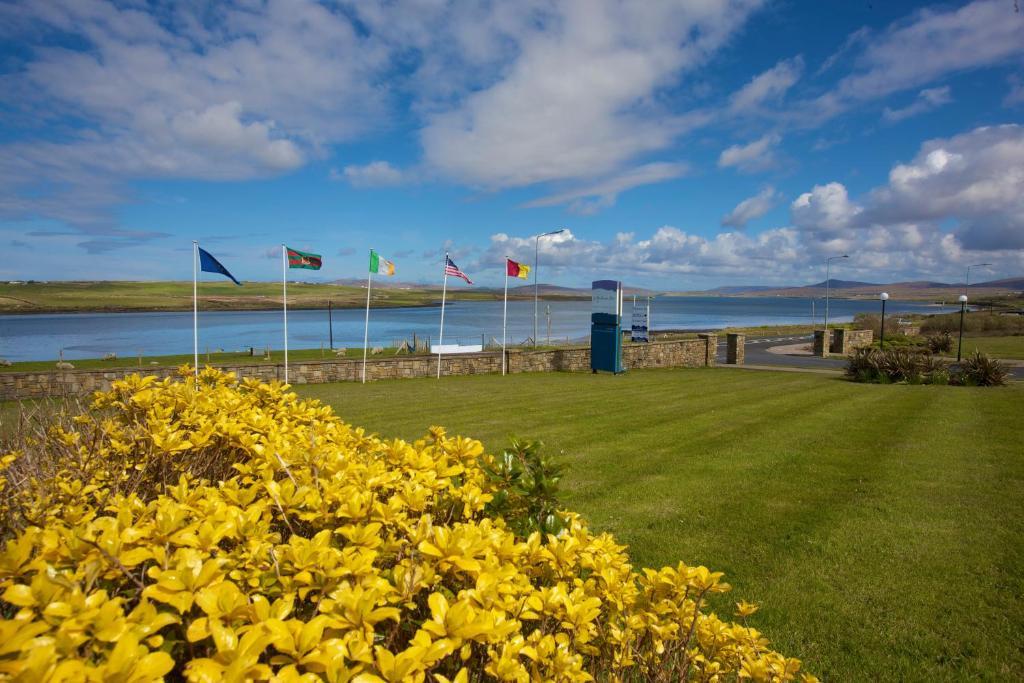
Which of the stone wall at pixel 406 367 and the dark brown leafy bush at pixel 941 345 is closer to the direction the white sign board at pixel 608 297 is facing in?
the stone wall

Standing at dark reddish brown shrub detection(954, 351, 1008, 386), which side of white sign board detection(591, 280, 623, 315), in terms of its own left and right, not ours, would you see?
left

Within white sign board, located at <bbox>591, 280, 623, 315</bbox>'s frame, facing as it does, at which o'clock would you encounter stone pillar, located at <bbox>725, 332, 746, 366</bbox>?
The stone pillar is roughly at 8 o'clock from the white sign board.

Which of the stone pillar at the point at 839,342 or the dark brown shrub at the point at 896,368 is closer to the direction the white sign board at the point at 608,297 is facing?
the dark brown shrub

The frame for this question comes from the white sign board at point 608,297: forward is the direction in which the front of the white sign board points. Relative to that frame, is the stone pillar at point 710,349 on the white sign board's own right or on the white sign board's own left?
on the white sign board's own left

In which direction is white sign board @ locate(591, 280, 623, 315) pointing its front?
toward the camera

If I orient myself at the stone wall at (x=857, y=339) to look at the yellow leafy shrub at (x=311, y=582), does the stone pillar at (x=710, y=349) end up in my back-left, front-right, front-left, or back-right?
front-right

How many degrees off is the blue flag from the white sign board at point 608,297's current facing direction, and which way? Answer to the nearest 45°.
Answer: approximately 45° to its right

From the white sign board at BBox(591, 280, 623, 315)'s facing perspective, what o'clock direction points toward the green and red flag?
The green and red flag is roughly at 2 o'clock from the white sign board.

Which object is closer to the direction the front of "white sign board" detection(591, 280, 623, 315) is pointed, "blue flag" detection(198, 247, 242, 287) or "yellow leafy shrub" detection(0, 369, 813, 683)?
the yellow leafy shrub

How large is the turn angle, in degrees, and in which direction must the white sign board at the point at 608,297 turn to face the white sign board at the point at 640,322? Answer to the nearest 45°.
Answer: approximately 135° to its left

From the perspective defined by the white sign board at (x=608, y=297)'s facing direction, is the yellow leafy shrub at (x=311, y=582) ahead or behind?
ahead

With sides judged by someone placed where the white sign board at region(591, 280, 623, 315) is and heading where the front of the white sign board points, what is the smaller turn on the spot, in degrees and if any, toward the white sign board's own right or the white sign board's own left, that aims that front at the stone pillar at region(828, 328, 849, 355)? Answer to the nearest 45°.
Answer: approximately 135° to the white sign board's own left

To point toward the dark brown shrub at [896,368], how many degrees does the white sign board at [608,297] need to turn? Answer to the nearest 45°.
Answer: approximately 90° to its left

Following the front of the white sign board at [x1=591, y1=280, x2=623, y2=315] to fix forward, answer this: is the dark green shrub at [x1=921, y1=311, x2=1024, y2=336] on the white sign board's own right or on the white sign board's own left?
on the white sign board's own left

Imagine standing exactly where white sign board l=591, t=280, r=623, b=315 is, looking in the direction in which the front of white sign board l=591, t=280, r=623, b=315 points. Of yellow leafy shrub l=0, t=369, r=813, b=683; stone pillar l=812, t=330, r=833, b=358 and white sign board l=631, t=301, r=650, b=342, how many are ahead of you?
1

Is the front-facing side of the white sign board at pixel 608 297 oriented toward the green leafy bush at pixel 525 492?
yes

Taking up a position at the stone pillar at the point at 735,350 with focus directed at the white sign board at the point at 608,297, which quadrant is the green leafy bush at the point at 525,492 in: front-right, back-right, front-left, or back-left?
front-left
